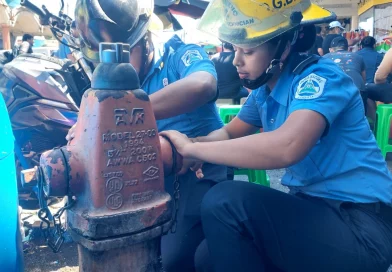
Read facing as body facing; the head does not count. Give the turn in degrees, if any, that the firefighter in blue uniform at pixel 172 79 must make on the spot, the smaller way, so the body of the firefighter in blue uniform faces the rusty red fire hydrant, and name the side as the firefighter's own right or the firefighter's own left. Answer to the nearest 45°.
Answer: approximately 45° to the firefighter's own left

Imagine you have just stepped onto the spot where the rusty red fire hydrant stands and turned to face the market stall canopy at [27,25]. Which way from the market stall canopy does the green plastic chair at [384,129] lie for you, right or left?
right

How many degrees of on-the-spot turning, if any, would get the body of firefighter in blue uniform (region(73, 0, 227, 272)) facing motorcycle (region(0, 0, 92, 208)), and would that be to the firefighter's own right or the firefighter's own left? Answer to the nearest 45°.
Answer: approximately 90° to the firefighter's own right

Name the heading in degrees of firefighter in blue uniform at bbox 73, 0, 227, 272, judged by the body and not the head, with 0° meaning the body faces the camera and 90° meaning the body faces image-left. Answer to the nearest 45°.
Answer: approximately 45°

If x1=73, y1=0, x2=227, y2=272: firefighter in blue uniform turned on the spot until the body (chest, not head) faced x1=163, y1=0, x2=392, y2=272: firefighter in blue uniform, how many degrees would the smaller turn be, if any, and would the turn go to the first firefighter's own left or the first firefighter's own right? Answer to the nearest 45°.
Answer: approximately 90° to the first firefighter's own left

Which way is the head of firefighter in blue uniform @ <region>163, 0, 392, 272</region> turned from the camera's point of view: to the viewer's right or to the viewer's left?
to the viewer's left

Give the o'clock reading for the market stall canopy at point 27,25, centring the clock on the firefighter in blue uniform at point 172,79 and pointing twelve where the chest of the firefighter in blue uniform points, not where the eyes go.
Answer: The market stall canopy is roughly at 4 o'clock from the firefighter in blue uniform.
